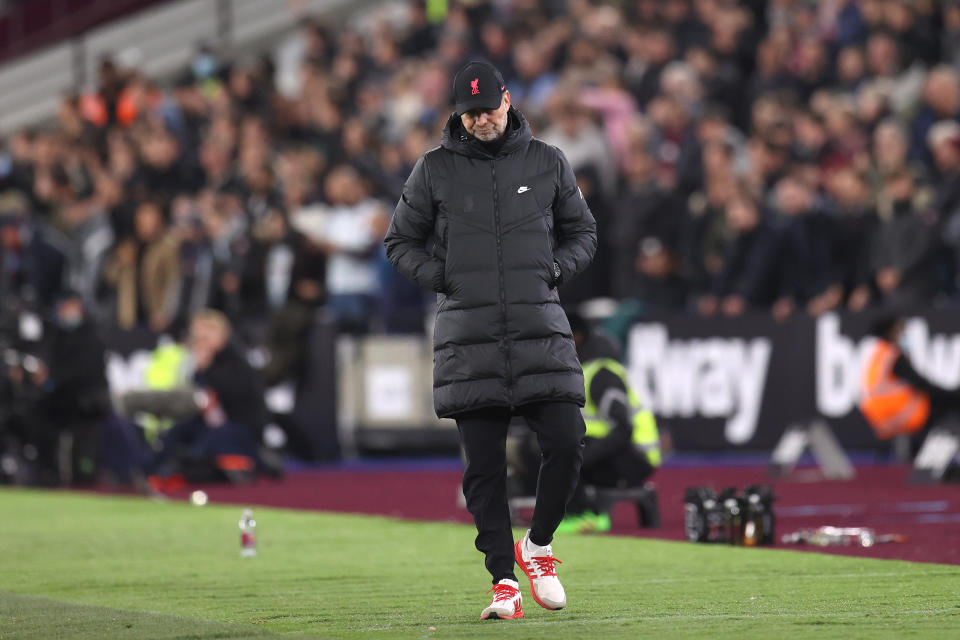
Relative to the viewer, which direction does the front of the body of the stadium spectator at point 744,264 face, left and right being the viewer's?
facing the viewer and to the left of the viewer

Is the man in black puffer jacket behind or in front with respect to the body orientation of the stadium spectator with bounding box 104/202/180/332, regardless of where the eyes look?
in front

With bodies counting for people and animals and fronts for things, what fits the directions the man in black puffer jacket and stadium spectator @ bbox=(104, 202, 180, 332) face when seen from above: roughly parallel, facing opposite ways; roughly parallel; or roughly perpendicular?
roughly parallel

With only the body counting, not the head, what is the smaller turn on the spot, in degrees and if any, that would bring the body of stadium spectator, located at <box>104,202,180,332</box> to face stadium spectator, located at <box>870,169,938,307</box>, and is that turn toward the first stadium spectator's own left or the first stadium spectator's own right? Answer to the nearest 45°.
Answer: approximately 45° to the first stadium spectator's own left

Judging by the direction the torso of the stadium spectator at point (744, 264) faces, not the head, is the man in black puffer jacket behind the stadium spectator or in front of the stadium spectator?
in front

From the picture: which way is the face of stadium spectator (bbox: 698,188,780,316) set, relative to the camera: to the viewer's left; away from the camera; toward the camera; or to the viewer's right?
toward the camera

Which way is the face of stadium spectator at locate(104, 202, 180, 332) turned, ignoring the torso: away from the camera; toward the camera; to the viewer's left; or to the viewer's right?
toward the camera

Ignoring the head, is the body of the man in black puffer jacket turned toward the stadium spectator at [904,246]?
no

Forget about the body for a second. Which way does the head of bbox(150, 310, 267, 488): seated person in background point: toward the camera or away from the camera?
toward the camera

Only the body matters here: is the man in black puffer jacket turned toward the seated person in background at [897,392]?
no

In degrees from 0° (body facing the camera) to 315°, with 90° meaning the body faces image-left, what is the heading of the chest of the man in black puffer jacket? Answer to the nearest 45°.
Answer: approximately 0°

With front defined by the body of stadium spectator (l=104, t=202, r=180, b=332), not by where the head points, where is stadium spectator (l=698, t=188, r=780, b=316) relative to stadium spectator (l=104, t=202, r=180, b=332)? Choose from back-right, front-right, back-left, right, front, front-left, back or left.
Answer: front-left

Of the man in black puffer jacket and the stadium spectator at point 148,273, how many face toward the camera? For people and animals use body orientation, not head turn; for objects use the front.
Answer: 2

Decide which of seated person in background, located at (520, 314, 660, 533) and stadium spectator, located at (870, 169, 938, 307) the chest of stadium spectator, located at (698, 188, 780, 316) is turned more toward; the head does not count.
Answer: the seated person in background

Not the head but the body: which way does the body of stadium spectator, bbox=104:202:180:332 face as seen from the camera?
toward the camera
